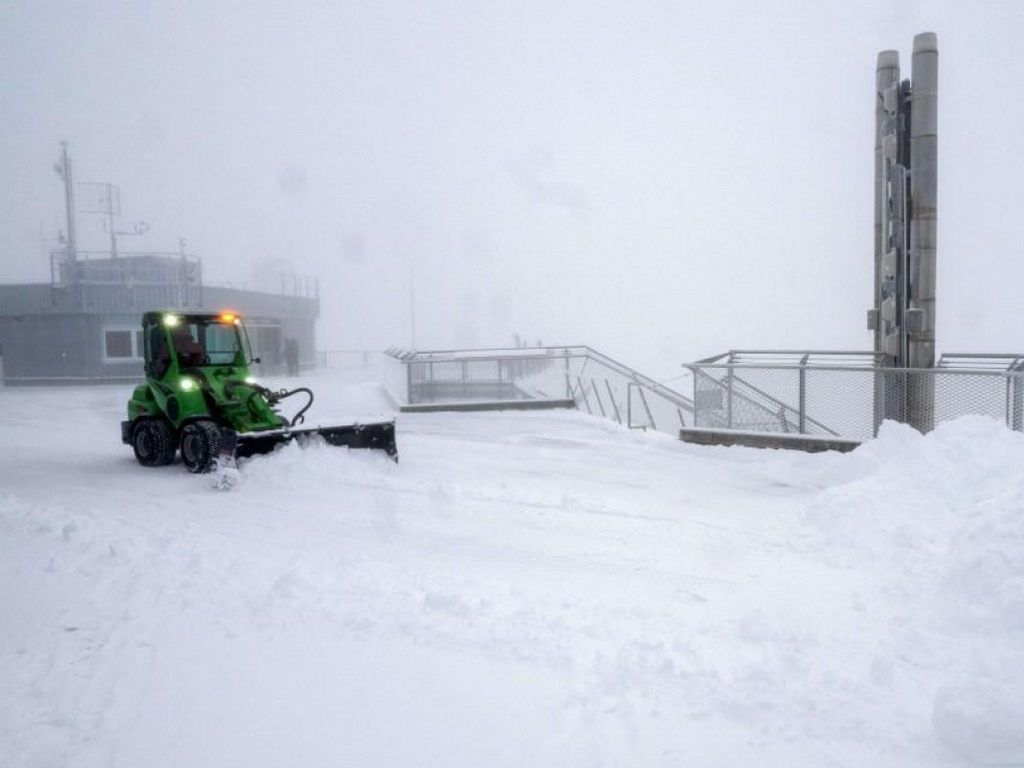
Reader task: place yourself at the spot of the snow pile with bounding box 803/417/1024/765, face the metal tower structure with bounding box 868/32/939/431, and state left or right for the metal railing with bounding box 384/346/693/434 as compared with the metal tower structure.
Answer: left

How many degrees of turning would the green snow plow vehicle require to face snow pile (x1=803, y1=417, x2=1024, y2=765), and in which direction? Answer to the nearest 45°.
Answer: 0° — it already faces it

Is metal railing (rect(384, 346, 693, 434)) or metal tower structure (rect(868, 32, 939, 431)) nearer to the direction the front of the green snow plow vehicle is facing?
the metal tower structure

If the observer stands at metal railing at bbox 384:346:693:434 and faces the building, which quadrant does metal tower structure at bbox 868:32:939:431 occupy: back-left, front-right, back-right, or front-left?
back-right

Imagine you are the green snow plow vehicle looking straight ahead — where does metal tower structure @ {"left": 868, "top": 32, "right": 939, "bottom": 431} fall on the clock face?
The metal tower structure is roughly at 11 o'clock from the green snow plow vehicle.

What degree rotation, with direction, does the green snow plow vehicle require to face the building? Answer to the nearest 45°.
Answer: approximately 135° to its left

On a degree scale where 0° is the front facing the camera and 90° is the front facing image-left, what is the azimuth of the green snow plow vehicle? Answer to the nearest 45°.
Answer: approximately 315°

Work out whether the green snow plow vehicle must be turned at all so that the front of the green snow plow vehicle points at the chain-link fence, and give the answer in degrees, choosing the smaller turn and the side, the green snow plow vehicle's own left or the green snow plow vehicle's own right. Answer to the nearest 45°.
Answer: approximately 45° to the green snow plow vehicle's own left
